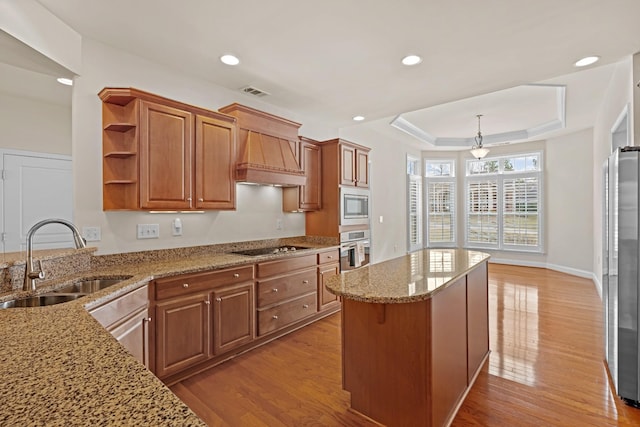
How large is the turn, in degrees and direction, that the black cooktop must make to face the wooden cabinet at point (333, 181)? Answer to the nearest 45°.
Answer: approximately 90° to its left

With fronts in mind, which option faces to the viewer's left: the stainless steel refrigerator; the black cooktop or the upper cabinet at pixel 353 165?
the stainless steel refrigerator

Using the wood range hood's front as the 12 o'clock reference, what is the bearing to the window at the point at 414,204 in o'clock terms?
The window is roughly at 9 o'clock from the wood range hood.

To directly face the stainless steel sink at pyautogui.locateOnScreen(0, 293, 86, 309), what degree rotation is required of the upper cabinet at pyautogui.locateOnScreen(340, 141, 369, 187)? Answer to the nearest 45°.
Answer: approximately 90° to its right

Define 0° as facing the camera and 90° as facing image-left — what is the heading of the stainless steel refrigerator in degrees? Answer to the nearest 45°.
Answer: approximately 90°

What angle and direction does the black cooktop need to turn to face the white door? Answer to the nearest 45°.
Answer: approximately 135° to its right

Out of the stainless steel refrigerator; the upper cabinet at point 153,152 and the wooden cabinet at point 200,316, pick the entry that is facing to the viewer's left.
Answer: the stainless steel refrigerator

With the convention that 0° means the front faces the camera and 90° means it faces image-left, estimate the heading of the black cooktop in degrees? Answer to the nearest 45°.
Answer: approximately 315°

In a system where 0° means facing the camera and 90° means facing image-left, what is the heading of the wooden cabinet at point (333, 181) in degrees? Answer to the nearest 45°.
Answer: approximately 315°
